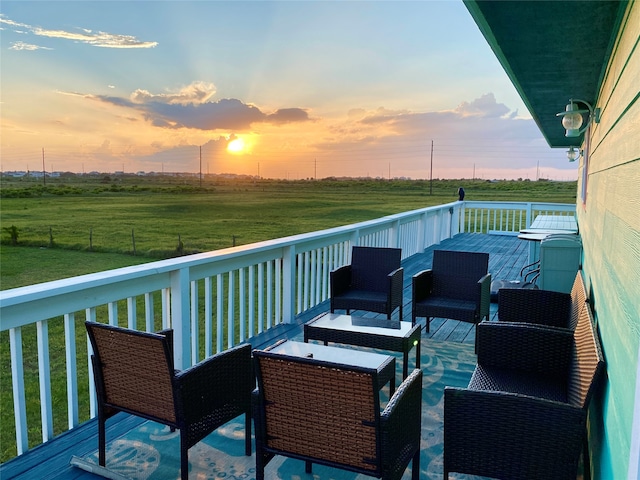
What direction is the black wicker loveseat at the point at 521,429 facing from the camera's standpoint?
to the viewer's left

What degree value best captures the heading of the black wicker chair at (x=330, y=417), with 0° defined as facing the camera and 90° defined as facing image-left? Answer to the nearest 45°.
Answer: approximately 225°

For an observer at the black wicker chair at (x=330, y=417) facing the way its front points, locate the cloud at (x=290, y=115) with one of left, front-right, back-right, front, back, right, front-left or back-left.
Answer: front-left

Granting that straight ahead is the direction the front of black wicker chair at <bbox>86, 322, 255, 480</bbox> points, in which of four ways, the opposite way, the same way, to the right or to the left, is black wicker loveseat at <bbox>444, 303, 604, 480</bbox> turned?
to the left

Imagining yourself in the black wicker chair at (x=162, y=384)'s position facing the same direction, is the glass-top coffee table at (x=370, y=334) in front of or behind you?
in front

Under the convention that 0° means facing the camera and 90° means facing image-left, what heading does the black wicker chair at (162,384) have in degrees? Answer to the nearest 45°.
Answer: approximately 225°

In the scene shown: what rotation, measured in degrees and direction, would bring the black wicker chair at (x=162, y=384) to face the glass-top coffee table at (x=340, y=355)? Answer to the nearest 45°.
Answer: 0° — it already faces it

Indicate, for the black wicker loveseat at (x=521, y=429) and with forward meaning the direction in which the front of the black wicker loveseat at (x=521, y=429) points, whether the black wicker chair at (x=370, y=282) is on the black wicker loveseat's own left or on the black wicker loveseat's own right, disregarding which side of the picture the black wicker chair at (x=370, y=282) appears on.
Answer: on the black wicker loveseat's own right

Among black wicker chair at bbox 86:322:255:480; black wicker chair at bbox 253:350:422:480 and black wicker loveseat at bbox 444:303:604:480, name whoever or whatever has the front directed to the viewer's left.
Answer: black wicker loveseat at bbox 444:303:604:480

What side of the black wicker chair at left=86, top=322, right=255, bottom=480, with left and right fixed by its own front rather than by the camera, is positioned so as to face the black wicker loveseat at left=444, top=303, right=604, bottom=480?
right
